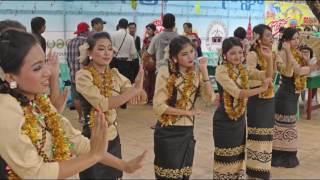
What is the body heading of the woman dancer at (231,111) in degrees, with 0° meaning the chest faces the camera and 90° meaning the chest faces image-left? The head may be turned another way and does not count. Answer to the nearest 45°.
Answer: approximately 315°

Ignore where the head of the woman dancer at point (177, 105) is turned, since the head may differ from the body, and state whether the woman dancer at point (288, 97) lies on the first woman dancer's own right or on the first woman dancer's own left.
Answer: on the first woman dancer's own left

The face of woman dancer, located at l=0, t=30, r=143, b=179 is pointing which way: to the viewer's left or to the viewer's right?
to the viewer's right

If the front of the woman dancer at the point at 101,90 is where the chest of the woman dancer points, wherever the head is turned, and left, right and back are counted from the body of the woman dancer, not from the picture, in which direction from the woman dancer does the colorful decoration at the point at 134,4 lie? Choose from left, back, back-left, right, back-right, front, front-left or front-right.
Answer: back-left

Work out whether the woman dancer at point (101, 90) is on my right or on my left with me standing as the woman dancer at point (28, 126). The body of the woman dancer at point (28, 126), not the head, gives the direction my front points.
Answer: on my left

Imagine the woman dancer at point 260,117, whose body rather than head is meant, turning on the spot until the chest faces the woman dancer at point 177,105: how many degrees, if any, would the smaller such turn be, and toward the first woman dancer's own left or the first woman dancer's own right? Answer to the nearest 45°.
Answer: approximately 90° to the first woman dancer's own right

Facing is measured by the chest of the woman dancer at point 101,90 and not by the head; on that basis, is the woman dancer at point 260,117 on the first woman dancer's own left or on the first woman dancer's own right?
on the first woman dancer's own left

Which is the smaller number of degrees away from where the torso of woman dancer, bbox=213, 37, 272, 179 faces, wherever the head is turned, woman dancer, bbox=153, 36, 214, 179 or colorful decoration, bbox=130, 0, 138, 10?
the woman dancer

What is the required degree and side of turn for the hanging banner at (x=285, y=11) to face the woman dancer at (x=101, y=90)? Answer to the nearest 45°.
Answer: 0° — it already faces them

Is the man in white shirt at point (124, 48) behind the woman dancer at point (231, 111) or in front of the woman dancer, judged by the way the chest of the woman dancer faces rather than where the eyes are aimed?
behind
